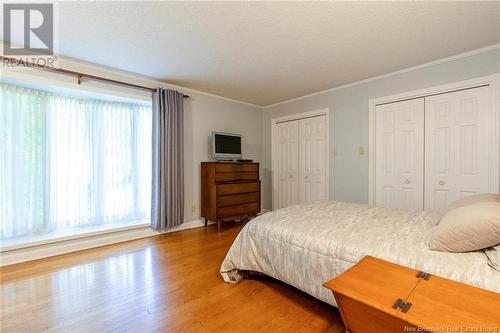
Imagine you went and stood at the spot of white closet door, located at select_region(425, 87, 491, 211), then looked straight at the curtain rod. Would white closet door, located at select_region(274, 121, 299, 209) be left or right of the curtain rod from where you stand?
right

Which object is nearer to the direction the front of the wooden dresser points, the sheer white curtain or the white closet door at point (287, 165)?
the white closet door

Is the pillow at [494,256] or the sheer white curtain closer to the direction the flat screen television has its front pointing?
the pillow

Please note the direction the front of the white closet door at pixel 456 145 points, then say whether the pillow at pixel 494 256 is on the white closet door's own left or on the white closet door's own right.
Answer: on the white closet door's own left

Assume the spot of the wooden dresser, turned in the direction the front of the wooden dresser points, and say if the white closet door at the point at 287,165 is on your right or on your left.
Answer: on your left

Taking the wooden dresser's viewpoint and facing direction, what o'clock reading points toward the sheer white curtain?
The sheer white curtain is roughly at 4 o'clock from the wooden dresser.

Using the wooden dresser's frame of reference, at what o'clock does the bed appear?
The bed is roughly at 1 o'clock from the wooden dresser.
